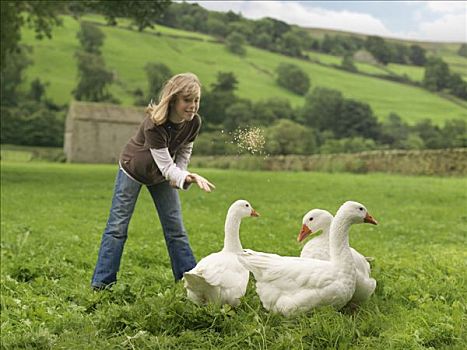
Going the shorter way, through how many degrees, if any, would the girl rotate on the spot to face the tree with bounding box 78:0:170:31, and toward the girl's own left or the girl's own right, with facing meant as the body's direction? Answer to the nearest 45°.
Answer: approximately 135° to the girl's own left

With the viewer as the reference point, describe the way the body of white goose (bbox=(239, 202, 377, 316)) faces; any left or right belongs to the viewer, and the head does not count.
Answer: facing to the right of the viewer

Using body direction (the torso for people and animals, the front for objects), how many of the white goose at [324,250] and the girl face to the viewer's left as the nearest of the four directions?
1

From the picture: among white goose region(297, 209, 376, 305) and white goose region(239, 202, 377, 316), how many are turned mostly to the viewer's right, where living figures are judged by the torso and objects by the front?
1

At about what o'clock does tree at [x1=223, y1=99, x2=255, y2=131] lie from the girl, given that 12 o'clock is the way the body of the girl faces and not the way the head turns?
The tree is roughly at 8 o'clock from the girl.

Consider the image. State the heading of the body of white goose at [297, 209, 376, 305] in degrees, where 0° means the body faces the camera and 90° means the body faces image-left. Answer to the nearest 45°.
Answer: approximately 90°

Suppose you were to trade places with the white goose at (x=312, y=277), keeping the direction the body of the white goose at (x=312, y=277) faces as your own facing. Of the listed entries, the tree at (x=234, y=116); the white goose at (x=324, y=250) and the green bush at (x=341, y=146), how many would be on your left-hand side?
3

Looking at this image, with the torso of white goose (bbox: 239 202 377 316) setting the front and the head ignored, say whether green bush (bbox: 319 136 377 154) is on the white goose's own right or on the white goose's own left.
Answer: on the white goose's own left

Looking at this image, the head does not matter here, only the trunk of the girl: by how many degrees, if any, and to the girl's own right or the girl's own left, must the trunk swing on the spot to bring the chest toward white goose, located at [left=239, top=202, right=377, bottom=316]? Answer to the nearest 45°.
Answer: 0° — they already face it

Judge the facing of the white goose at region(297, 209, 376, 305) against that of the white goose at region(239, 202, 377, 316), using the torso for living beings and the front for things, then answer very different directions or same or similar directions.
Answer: very different directions
